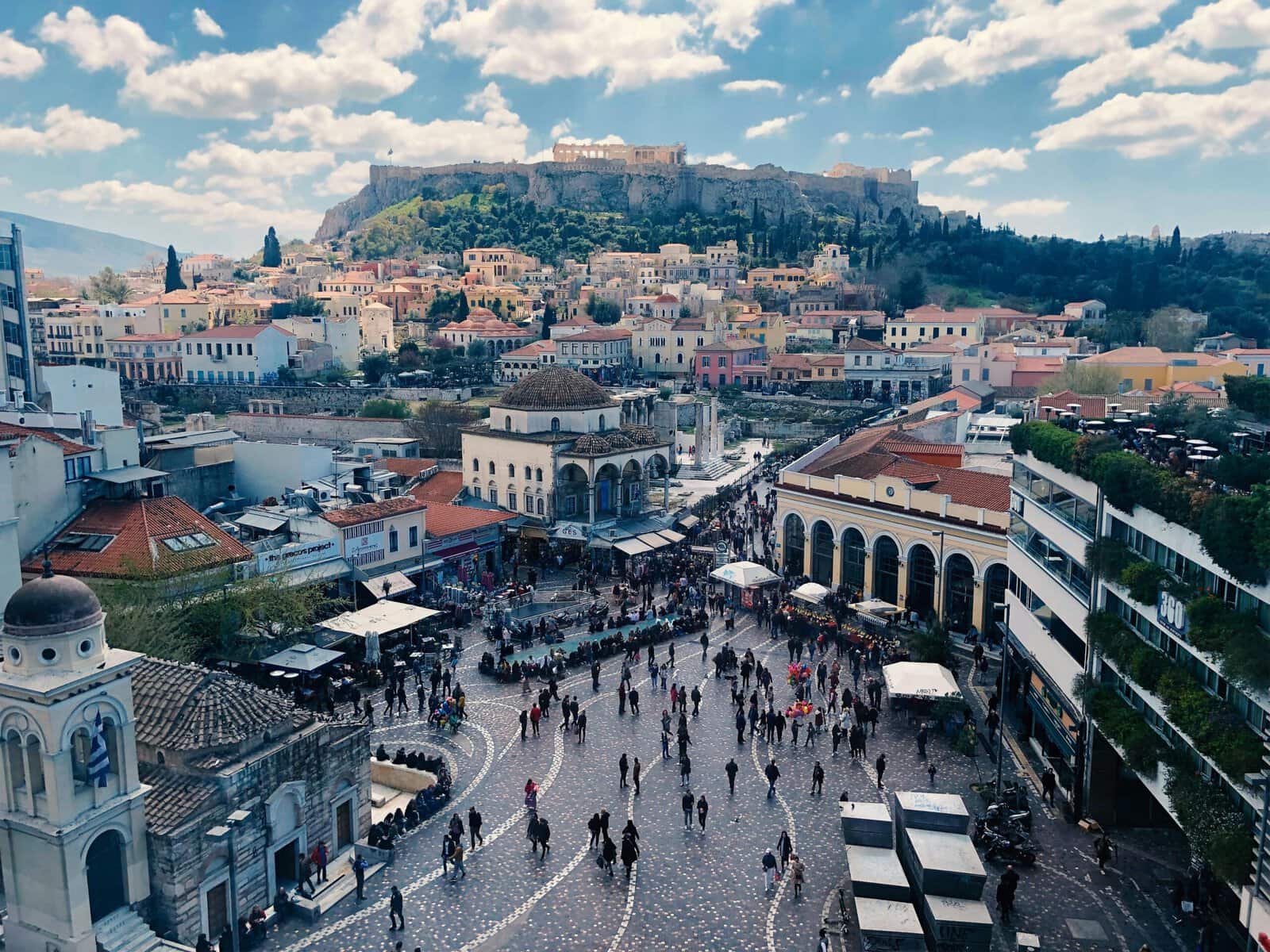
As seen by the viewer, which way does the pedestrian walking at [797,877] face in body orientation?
away from the camera

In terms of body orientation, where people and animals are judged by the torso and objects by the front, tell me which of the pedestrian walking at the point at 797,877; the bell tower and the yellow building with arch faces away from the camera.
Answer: the pedestrian walking

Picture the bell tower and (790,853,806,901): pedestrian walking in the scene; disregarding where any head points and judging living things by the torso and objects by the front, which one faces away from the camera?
the pedestrian walking

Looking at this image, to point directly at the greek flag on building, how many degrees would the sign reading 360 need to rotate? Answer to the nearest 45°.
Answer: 0° — it already faces it

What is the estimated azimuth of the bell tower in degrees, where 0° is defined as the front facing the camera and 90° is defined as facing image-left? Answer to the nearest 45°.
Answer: approximately 315°

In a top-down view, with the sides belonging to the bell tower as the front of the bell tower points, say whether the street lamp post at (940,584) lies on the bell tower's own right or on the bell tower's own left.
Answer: on the bell tower's own left

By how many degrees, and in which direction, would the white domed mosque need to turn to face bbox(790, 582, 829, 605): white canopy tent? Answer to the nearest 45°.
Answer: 0° — it already faces it

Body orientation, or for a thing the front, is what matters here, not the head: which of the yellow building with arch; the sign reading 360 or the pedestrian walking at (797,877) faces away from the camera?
the pedestrian walking

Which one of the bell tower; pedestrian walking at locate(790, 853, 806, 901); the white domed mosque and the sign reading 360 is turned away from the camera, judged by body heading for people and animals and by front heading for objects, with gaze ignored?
the pedestrian walking

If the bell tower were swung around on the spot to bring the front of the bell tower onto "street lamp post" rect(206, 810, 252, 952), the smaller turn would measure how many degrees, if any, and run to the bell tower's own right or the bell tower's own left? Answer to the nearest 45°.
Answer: approximately 45° to the bell tower's own left

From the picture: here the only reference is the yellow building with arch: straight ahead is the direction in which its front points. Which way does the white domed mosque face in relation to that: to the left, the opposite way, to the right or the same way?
to the left

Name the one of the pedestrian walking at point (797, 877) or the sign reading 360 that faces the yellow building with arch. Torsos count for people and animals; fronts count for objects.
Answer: the pedestrian walking
